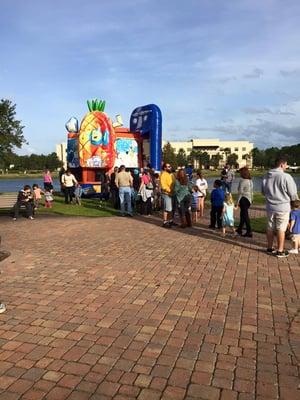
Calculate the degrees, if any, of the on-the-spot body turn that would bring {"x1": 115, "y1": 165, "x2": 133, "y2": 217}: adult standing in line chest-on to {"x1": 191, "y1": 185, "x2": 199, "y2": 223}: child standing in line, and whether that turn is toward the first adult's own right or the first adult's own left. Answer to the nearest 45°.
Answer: approximately 135° to the first adult's own right

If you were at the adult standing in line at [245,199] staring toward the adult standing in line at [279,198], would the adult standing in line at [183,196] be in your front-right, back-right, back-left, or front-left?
back-right

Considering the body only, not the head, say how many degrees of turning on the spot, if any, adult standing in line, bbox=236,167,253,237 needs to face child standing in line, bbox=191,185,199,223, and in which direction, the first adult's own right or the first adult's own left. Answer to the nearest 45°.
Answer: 0° — they already face them

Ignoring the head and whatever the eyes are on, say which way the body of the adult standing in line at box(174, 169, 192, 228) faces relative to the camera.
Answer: away from the camera

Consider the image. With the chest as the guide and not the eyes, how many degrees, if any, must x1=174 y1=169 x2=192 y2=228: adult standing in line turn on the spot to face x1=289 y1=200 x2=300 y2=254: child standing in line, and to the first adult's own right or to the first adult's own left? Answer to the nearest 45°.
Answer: approximately 135° to the first adult's own right

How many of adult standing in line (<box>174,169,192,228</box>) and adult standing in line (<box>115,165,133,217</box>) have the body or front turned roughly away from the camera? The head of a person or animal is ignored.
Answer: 2

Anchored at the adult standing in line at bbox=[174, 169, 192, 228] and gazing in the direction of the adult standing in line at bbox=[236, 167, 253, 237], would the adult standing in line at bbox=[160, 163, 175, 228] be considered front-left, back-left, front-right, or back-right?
back-right
